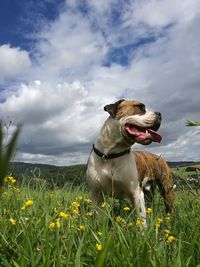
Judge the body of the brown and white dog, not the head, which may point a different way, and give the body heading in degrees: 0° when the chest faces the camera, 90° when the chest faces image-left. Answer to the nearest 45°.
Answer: approximately 45°
